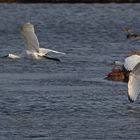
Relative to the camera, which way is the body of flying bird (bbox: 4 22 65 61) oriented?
to the viewer's left
